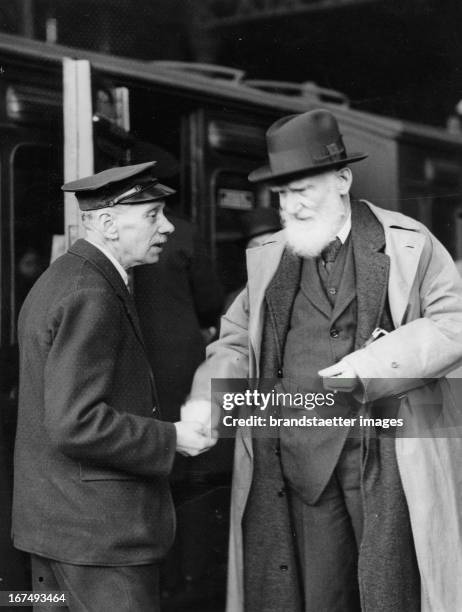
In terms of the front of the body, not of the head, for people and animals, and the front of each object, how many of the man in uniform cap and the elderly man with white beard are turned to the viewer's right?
1

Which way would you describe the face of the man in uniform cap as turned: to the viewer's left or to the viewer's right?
to the viewer's right

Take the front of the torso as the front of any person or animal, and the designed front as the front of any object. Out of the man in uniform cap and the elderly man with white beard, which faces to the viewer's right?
the man in uniform cap

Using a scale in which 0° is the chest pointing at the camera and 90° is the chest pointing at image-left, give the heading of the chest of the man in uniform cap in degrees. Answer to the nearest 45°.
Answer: approximately 270°

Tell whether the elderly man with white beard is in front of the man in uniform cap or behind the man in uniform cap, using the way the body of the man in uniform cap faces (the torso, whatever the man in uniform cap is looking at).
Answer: in front

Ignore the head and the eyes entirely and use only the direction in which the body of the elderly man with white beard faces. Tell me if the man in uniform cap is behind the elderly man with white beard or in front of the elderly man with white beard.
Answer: in front
